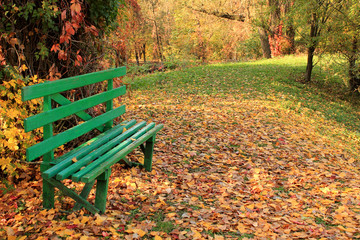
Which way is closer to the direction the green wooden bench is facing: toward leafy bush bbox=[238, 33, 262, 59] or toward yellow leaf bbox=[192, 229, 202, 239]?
the yellow leaf

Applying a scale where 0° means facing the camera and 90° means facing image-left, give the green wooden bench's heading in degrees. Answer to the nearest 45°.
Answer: approximately 315°

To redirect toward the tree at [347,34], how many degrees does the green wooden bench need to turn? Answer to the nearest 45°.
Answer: approximately 90° to its left

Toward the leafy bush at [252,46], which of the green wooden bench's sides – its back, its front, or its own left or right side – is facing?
left

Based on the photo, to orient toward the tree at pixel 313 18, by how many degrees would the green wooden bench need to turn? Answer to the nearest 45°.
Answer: approximately 90° to its left

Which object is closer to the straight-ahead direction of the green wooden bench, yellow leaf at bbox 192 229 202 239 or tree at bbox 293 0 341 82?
the yellow leaf

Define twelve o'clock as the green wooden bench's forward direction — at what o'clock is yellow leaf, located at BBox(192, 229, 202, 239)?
The yellow leaf is roughly at 1 o'clock from the green wooden bench.

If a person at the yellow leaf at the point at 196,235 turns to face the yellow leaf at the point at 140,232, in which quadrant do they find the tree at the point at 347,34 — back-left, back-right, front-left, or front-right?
back-right
